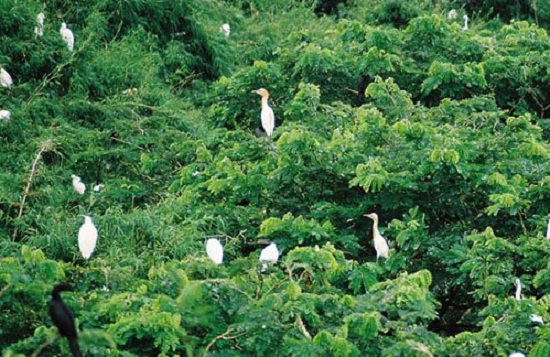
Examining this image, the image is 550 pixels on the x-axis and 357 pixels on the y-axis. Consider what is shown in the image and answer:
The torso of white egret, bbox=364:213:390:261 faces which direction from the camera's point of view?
to the viewer's left

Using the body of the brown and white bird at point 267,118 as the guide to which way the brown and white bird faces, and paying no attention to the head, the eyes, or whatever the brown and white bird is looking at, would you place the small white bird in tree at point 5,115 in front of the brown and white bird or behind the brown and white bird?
in front

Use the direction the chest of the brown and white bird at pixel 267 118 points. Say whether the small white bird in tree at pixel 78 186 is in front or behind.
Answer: in front

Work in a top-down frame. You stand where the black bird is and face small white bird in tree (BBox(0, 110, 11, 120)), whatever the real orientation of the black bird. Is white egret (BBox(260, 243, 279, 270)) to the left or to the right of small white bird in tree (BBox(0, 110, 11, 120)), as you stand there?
right

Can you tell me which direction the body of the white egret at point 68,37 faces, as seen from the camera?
to the viewer's left

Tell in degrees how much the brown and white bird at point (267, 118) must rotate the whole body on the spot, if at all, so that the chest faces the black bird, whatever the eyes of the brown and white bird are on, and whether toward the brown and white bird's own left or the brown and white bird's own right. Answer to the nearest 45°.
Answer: approximately 90° to the brown and white bird's own left

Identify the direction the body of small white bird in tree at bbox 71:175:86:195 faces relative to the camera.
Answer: to the viewer's left

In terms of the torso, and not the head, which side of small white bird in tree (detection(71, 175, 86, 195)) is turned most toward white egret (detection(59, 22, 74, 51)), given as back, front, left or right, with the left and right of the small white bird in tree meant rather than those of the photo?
right
